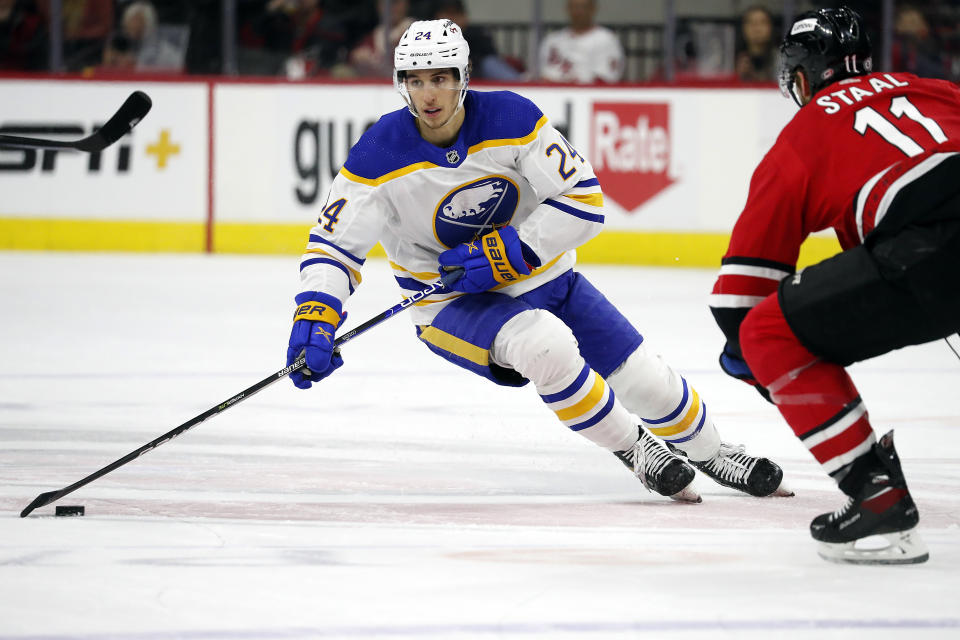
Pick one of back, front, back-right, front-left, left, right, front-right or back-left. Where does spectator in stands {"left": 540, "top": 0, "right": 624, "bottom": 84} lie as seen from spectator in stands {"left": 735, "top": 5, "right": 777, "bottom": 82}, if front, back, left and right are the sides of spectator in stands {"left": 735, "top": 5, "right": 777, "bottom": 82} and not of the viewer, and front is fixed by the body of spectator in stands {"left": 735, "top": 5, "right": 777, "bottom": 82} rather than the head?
right

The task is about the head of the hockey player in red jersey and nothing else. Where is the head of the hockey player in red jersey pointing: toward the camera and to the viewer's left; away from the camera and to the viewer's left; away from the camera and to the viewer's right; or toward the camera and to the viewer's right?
away from the camera and to the viewer's left

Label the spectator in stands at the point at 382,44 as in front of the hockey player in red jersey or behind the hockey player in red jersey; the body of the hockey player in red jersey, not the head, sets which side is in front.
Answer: in front

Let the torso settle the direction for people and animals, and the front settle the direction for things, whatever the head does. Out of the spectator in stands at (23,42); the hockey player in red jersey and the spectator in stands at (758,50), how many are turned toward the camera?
2

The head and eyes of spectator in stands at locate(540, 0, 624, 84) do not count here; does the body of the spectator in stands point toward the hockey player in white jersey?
yes

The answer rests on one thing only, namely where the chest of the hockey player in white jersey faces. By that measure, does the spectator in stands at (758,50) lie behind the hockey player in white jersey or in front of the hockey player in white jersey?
behind

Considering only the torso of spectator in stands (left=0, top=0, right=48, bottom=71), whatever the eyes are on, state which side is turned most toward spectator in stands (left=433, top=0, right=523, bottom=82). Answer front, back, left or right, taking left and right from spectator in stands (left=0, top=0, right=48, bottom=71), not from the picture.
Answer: left

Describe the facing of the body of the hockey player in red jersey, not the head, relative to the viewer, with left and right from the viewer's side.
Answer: facing away from the viewer and to the left of the viewer
